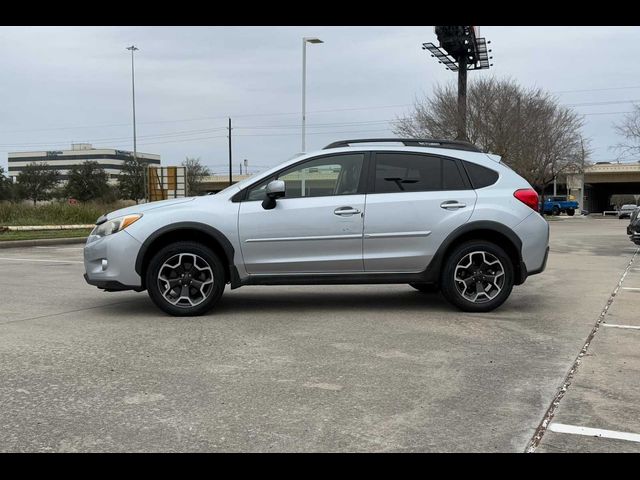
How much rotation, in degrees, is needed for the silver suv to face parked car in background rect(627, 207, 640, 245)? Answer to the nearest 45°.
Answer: approximately 135° to its right

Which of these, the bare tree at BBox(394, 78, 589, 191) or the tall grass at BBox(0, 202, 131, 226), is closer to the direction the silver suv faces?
the tall grass

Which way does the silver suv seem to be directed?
to the viewer's left

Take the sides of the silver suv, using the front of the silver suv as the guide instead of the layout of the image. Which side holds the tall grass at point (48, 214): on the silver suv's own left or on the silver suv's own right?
on the silver suv's own right

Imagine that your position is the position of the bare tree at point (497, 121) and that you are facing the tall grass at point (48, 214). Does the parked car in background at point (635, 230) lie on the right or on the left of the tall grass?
left

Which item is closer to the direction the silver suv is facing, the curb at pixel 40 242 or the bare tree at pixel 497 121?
the curb

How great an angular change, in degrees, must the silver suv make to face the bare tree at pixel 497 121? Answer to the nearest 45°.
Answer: approximately 90° to its right

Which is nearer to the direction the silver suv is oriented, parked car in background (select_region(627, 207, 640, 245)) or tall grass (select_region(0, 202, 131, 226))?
the tall grass

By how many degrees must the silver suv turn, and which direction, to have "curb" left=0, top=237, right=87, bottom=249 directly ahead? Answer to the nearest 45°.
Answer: approximately 45° to its right
